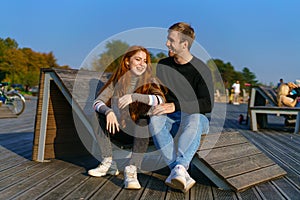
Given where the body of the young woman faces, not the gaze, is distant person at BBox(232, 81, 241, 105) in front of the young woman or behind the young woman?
behind

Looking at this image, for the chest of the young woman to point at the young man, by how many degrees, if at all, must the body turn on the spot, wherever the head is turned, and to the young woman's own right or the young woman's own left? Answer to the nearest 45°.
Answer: approximately 90° to the young woman's own left

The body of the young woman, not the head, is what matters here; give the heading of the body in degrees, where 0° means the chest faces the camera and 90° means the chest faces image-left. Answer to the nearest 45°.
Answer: approximately 0°

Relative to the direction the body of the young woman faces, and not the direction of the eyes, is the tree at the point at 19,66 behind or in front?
behind
